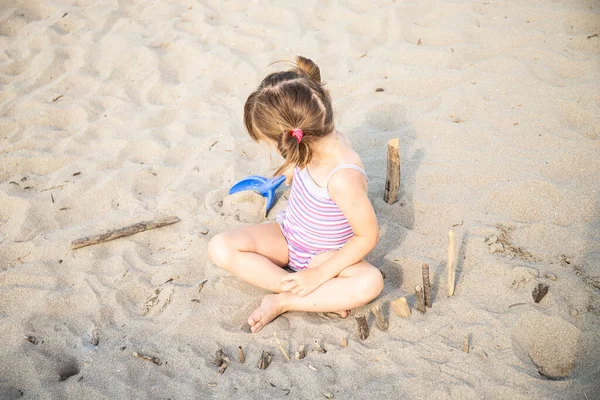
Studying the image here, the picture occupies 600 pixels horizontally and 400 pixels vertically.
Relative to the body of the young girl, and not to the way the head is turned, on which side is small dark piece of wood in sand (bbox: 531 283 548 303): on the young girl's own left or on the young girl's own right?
on the young girl's own left

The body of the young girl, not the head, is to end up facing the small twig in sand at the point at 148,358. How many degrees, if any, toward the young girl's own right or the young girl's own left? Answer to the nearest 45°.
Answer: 0° — they already face it

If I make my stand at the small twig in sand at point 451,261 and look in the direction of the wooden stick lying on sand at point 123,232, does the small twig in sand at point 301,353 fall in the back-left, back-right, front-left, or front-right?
front-left

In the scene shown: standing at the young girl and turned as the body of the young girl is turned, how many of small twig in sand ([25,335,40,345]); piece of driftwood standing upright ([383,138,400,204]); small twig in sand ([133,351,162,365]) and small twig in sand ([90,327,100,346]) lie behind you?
1

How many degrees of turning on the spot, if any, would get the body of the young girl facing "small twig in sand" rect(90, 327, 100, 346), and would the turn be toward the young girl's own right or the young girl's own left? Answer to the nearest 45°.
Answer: approximately 45° to the young girl's own right

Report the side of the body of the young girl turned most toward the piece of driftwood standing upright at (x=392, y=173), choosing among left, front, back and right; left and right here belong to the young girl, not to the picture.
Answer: back
